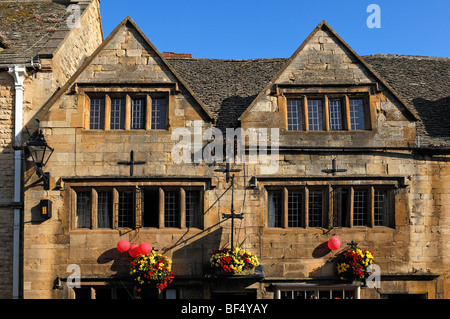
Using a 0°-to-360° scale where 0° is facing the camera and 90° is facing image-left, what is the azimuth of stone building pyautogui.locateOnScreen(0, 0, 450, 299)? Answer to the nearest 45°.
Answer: approximately 0°
